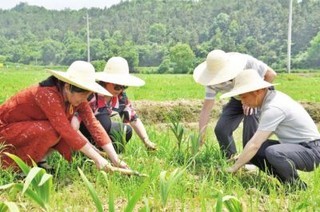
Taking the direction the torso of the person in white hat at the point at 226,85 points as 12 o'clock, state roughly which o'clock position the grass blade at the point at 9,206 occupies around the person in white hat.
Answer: The grass blade is roughly at 11 o'clock from the person in white hat.

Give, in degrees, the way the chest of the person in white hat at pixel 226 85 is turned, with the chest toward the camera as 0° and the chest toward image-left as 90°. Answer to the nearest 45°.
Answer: approximately 45°

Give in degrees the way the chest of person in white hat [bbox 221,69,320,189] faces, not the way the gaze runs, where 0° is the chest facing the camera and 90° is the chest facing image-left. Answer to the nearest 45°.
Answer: approximately 90°

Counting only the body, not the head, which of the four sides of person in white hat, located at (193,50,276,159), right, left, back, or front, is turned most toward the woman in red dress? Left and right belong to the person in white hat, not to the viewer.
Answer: front

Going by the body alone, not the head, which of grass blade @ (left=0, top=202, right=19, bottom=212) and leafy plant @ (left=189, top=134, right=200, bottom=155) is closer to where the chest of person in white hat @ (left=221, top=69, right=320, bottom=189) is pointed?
the leafy plant

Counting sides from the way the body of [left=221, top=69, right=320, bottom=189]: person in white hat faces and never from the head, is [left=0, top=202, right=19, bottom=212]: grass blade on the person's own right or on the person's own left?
on the person's own left

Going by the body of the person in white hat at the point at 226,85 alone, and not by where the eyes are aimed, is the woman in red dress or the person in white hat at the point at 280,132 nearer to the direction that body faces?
the woman in red dress

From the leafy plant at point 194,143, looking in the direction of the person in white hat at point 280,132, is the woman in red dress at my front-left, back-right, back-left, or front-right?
back-right

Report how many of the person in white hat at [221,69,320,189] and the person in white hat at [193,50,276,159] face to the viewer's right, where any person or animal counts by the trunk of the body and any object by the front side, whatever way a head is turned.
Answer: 0

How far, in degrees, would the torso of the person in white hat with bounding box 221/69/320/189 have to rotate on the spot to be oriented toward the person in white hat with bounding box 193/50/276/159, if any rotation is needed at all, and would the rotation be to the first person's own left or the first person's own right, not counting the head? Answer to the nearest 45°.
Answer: approximately 45° to the first person's own right

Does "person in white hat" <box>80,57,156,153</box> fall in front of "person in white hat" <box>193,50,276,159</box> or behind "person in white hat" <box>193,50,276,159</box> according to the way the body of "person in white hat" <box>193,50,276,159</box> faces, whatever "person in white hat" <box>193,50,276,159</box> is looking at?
in front

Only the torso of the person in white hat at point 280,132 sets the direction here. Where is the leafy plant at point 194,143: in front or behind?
in front
